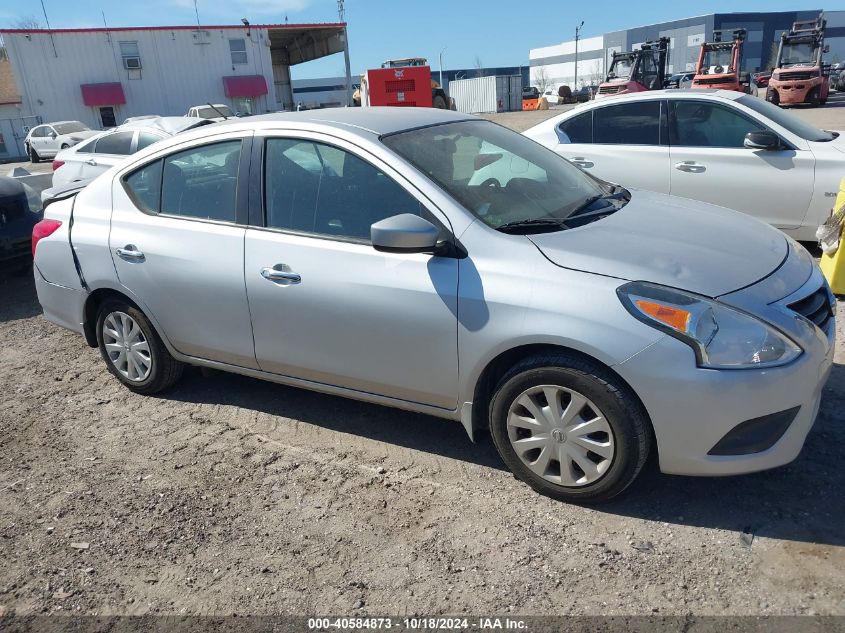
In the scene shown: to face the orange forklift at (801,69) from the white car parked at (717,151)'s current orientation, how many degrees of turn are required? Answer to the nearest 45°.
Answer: approximately 90° to its left

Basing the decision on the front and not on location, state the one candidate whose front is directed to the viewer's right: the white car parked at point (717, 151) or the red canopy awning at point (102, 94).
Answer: the white car parked

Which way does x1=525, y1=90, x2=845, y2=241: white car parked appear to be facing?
to the viewer's right

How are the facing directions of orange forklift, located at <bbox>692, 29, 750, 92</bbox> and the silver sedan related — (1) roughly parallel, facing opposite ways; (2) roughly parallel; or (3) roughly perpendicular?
roughly perpendicular
